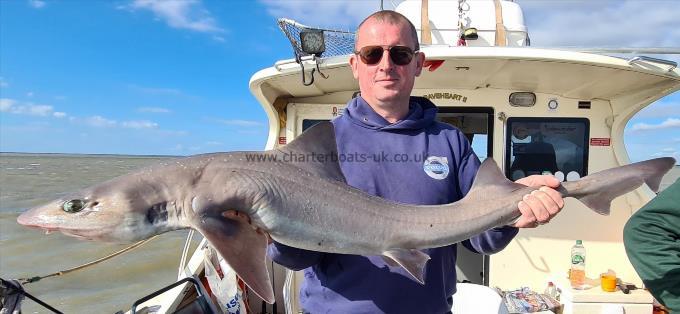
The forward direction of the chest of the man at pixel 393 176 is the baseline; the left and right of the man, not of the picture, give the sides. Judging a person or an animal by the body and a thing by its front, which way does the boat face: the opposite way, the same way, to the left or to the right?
the opposite way

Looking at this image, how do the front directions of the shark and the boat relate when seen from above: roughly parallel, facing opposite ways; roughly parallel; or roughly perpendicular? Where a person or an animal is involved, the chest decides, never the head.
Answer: roughly perpendicular

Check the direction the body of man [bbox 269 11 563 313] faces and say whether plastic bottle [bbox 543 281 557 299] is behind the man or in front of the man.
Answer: behind

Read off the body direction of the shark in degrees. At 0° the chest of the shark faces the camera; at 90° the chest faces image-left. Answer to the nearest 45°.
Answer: approximately 90°

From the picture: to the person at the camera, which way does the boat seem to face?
facing away from the viewer
